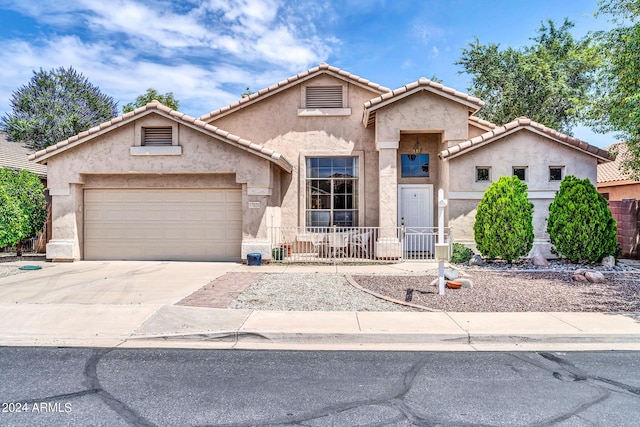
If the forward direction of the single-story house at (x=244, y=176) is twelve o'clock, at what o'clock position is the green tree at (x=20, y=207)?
The green tree is roughly at 3 o'clock from the single-story house.

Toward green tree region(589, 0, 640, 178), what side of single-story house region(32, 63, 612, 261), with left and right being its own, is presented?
left

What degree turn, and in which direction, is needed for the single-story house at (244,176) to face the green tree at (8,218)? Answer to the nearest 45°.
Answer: approximately 90° to its right

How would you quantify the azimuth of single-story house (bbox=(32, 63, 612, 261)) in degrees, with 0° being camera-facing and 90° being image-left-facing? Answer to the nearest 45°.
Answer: approximately 0°

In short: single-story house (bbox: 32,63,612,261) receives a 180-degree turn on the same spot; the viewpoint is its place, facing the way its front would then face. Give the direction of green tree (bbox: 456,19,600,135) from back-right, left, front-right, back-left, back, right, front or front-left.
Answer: front-right

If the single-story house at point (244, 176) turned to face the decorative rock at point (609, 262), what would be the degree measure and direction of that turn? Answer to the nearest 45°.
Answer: approximately 90° to its left

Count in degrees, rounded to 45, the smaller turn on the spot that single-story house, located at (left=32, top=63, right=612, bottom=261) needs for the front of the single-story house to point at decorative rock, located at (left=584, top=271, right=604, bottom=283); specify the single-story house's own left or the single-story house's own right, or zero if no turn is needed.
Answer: approximately 90° to the single-story house's own left

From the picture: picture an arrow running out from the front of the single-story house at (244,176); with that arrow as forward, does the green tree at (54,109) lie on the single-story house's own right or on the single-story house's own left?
on the single-story house's own right
